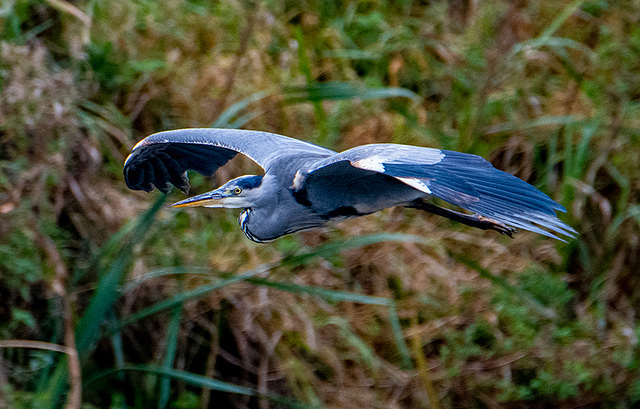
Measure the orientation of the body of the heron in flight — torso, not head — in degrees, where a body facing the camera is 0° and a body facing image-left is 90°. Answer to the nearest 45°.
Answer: approximately 45°

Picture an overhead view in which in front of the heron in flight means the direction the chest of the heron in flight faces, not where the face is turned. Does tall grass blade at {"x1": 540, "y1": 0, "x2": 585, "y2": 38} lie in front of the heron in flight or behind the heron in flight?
behind
